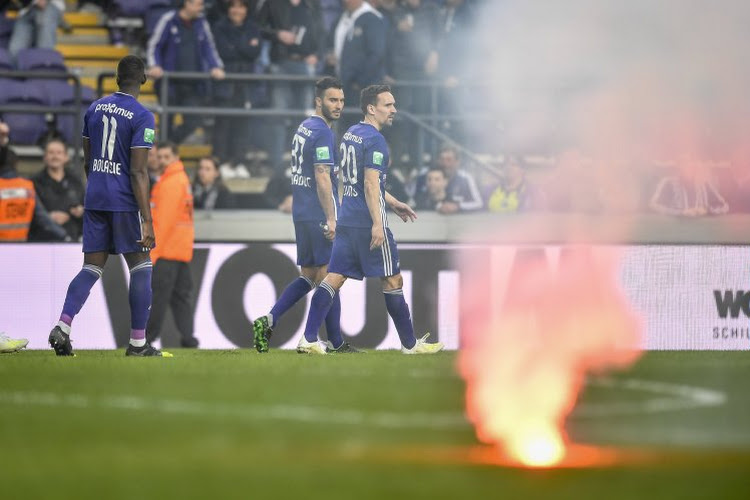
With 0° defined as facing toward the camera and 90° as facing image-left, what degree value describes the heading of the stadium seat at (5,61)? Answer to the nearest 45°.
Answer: approximately 0°

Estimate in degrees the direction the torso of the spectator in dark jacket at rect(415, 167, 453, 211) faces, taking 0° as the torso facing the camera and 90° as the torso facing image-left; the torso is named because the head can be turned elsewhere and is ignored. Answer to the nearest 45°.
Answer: approximately 0°

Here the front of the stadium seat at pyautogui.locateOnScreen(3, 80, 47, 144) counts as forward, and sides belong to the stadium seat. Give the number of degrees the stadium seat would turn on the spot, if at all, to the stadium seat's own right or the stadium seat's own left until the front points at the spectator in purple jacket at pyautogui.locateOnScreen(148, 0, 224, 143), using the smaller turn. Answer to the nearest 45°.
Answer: approximately 45° to the stadium seat's own left
